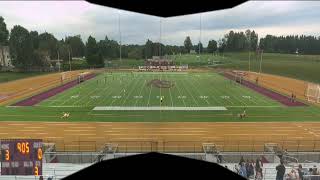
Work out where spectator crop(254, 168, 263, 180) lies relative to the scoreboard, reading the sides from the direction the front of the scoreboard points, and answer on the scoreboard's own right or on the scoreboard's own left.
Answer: on the scoreboard's own left

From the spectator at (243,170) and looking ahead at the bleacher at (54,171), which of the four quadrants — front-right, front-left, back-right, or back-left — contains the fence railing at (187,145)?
front-right

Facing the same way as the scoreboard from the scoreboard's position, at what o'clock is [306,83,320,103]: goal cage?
The goal cage is roughly at 8 o'clock from the scoreboard.

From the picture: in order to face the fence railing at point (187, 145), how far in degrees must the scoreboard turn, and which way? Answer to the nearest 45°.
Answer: approximately 135° to its left

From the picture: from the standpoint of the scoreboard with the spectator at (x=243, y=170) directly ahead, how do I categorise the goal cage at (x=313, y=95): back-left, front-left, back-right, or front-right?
front-left

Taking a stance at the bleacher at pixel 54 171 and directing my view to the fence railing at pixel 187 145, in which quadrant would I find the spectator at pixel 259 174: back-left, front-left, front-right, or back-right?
front-right

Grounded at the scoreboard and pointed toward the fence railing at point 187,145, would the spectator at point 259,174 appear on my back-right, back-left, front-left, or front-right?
front-right

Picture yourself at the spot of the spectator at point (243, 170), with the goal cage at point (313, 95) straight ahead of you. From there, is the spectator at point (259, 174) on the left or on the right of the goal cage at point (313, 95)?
right
